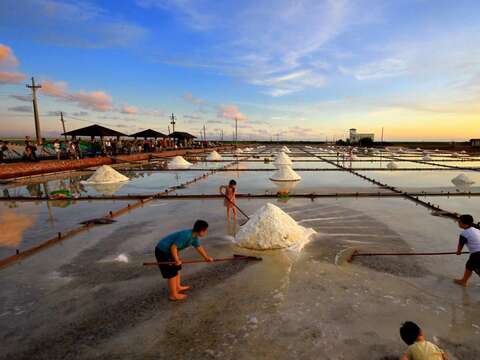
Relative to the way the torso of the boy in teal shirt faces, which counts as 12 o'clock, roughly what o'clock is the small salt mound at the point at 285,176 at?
The small salt mound is roughly at 10 o'clock from the boy in teal shirt.

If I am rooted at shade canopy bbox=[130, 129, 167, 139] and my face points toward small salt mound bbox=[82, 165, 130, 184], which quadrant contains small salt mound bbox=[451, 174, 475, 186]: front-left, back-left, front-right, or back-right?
front-left

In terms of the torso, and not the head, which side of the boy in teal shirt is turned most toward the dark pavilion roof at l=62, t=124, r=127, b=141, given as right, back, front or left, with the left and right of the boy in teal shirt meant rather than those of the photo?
left

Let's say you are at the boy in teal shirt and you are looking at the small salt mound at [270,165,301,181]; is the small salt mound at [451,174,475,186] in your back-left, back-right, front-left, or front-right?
front-right

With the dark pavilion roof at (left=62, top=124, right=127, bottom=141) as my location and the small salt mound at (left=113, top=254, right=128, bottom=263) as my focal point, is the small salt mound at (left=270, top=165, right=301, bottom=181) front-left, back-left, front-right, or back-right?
front-left

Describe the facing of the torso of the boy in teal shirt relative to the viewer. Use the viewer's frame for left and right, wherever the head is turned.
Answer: facing to the right of the viewer

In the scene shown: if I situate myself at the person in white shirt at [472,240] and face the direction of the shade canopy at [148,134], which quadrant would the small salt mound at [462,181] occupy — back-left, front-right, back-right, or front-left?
front-right

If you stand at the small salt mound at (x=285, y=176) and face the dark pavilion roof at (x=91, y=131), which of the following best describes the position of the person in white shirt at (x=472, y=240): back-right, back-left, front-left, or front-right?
back-left

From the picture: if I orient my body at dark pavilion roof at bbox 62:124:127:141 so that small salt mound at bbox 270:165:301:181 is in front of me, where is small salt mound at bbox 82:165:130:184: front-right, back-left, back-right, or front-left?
front-right

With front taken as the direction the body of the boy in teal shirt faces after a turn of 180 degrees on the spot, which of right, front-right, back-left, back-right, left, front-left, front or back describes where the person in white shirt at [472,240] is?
back
